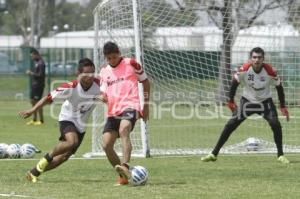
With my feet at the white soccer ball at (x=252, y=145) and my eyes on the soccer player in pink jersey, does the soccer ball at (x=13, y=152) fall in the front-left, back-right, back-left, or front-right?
front-right

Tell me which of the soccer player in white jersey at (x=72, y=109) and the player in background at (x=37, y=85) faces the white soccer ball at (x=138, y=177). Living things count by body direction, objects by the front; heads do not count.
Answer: the soccer player in white jersey

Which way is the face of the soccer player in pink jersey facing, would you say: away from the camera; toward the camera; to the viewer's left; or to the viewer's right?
toward the camera

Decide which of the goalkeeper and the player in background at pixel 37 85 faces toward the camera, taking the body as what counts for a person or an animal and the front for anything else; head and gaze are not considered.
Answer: the goalkeeper

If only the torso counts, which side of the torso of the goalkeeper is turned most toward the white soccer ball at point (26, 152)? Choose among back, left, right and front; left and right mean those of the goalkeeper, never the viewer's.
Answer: right

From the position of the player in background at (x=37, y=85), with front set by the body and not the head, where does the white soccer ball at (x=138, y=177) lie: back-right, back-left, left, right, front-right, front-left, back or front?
left

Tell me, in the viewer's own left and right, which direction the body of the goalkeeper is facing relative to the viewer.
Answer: facing the viewer

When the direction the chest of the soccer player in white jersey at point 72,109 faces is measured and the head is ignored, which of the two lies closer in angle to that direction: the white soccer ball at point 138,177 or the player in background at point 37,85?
the white soccer ball
